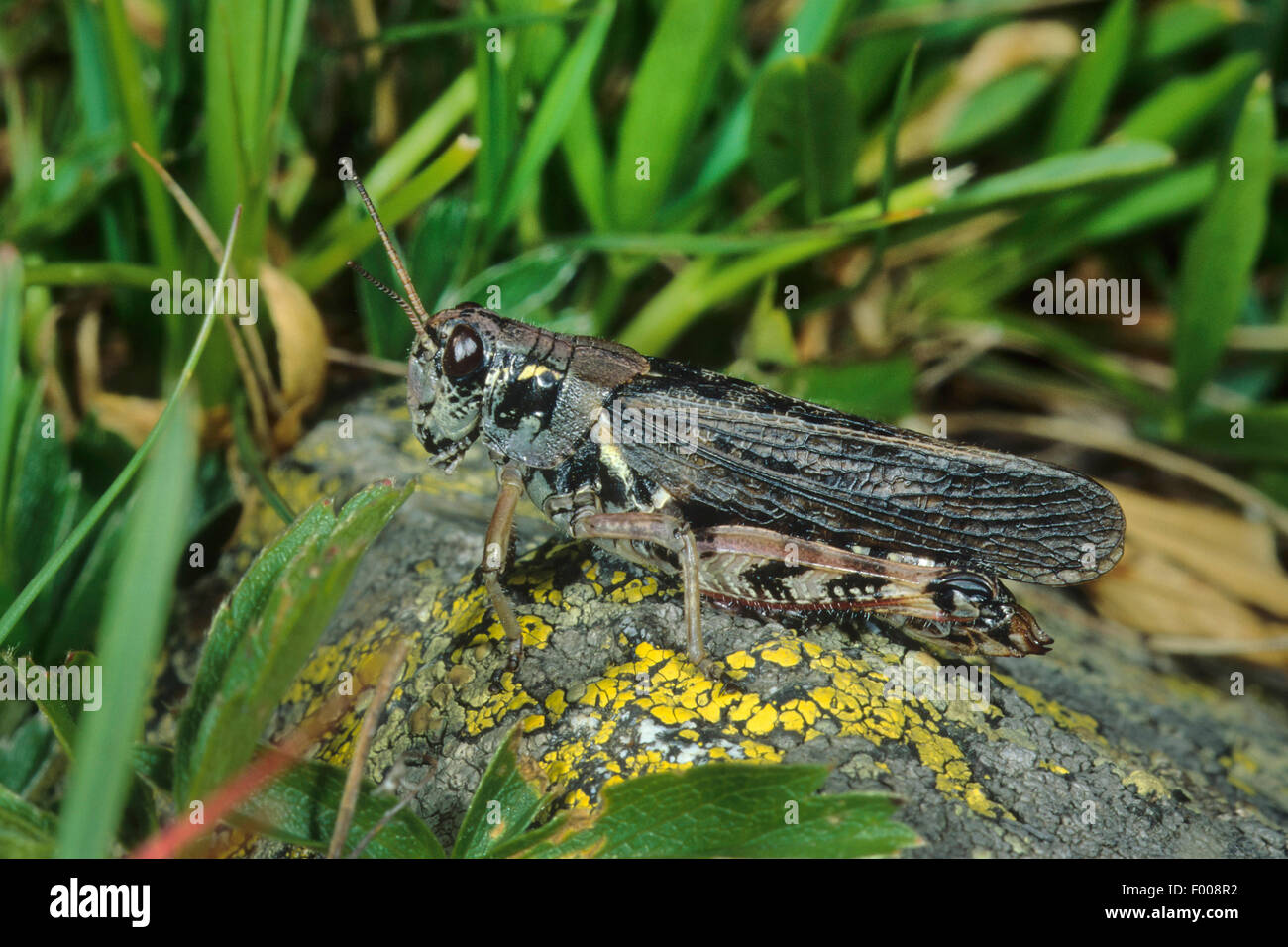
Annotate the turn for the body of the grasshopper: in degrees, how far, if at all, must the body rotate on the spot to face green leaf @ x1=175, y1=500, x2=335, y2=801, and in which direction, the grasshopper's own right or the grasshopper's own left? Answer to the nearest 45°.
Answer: approximately 45° to the grasshopper's own left

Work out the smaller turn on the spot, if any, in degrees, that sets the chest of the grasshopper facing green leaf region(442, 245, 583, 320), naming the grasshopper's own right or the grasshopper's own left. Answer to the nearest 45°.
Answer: approximately 45° to the grasshopper's own right

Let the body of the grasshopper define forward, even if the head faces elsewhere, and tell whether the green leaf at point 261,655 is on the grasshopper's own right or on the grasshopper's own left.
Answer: on the grasshopper's own left

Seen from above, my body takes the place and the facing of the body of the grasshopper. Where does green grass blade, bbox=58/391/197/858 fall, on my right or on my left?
on my left

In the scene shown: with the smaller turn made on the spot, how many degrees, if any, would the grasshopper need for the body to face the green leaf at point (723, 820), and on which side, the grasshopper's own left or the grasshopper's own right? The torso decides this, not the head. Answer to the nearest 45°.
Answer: approximately 90° to the grasshopper's own left

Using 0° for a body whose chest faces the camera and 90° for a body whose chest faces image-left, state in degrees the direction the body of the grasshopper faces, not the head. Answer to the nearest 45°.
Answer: approximately 90°

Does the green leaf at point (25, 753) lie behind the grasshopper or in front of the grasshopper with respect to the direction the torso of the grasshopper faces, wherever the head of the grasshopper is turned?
in front

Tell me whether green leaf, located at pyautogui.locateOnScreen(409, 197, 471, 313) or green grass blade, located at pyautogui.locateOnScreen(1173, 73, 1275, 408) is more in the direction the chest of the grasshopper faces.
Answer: the green leaf

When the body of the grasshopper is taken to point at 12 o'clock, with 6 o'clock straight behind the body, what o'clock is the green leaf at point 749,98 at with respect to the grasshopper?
The green leaf is roughly at 3 o'clock from the grasshopper.

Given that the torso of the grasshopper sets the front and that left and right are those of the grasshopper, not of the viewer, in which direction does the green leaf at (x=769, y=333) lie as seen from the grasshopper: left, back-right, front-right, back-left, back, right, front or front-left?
right

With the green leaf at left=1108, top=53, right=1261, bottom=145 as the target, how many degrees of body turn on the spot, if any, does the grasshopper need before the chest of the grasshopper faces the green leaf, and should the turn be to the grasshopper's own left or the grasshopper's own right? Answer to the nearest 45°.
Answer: approximately 135° to the grasshopper's own right
